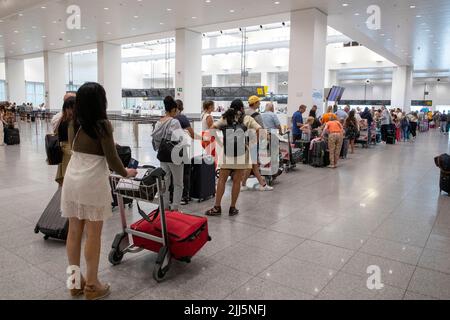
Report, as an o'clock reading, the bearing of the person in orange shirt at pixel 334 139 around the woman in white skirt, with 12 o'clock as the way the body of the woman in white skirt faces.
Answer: The person in orange shirt is roughly at 12 o'clock from the woman in white skirt.

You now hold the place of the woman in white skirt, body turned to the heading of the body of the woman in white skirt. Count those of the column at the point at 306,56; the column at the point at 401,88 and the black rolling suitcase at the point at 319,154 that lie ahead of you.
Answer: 3

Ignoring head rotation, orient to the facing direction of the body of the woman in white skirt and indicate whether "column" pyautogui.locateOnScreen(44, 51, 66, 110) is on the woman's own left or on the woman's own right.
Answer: on the woman's own left

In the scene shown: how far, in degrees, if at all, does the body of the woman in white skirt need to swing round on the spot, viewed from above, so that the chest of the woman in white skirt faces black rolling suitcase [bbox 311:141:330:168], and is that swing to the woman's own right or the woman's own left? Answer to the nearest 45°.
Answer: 0° — they already face it

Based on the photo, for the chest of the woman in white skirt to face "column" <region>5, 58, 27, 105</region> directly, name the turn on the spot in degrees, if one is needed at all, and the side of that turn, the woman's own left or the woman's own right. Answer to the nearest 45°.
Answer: approximately 45° to the woman's own left

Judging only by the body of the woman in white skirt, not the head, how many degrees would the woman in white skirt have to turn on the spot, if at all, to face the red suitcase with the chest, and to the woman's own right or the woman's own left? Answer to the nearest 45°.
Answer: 0° — they already face it

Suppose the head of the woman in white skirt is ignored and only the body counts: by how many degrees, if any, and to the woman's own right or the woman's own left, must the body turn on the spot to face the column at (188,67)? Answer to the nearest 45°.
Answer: approximately 45° to the woman's own left

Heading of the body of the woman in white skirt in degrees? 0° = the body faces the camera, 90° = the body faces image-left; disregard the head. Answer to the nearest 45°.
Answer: approximately 225°
